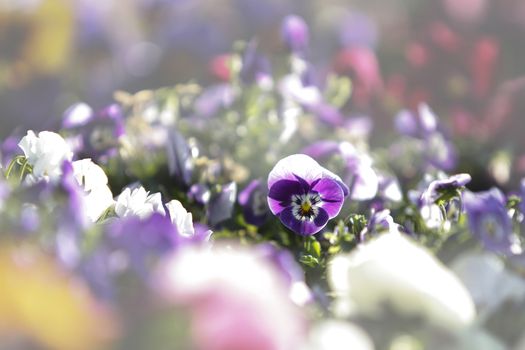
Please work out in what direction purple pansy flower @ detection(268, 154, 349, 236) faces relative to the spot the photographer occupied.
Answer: facing the viewer
